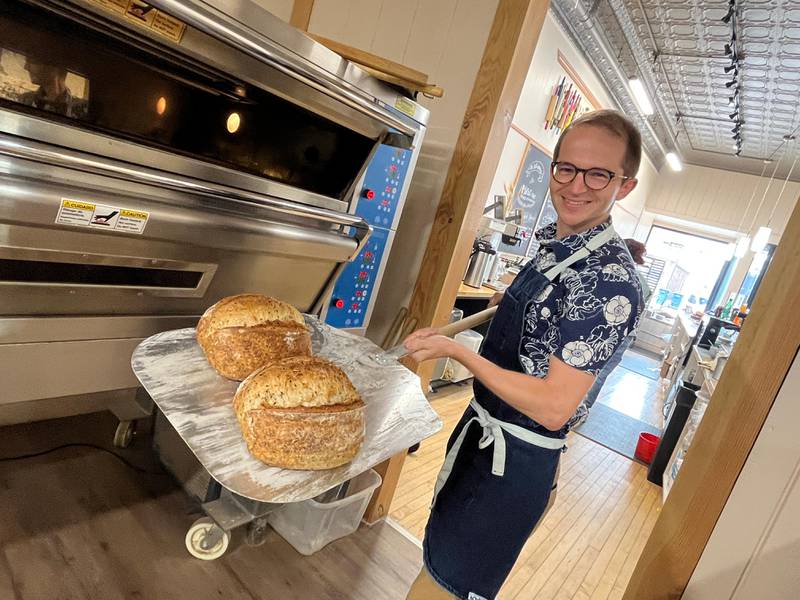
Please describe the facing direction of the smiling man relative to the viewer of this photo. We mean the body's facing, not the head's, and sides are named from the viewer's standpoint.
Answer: facing the viewer and to the left of the viewer

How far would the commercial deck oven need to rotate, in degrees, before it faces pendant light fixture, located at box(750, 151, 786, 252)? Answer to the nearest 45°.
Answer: approximately 90° to its left

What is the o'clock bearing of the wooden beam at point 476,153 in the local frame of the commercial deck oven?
The wooden beam is roughly at 10 o'clock from the commercial deck oven.

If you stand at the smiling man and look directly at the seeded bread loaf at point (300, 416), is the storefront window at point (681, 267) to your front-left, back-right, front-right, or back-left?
back-right

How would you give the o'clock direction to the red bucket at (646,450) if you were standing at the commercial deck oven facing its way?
The red bucket is roughly at 10 o'clock from the commercial deck oven.

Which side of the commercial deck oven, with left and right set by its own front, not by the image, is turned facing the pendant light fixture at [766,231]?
left

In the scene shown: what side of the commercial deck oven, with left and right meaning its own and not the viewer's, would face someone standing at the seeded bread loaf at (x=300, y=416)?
front

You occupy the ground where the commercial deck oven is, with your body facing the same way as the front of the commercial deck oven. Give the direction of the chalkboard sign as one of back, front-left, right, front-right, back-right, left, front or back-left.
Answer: left

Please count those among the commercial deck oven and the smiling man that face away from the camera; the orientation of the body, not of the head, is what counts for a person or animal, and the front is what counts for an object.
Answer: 0

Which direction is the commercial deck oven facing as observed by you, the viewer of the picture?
facing the viewer and to the right of the viewer

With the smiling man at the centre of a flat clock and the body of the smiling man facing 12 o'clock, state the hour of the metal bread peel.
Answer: The metal bread peel is roughly at 1 o'clock from the smiling man.

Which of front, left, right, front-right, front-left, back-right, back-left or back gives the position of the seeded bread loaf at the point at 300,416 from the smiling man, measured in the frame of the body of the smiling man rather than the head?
front
